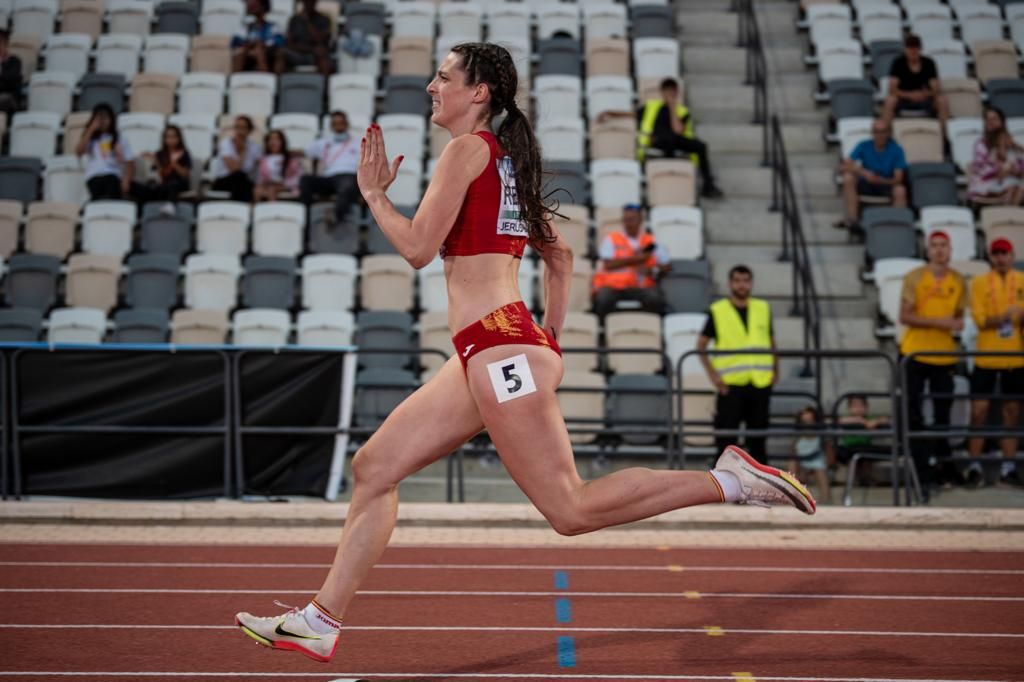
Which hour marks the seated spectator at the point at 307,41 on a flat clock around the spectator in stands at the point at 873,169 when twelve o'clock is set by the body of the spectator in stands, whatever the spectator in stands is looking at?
The seated spectator is roughly at 3 o'clock from the spectator in stands.

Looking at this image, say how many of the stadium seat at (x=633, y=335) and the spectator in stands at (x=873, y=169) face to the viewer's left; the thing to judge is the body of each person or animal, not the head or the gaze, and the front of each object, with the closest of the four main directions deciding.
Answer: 0

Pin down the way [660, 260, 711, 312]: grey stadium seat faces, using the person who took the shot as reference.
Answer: facing the viewer

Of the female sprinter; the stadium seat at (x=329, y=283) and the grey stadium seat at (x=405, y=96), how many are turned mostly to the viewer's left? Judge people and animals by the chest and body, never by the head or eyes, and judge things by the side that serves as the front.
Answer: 1

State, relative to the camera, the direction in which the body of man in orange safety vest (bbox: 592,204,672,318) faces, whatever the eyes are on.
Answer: toward the camera

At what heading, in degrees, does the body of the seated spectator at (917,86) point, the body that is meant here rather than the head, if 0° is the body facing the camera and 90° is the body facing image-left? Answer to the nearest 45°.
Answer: approximately 0°

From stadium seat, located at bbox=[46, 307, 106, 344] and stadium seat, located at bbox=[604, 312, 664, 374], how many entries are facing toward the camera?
2

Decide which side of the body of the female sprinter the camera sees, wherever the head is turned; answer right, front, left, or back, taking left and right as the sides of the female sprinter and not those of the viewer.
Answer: left

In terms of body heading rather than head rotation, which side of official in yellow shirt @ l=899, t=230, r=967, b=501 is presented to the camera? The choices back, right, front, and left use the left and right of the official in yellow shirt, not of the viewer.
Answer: front

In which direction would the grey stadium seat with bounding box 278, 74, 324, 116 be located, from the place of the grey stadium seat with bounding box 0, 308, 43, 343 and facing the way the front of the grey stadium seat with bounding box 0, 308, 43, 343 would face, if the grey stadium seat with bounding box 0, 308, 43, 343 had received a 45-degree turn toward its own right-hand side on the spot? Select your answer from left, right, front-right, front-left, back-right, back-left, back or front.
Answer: back

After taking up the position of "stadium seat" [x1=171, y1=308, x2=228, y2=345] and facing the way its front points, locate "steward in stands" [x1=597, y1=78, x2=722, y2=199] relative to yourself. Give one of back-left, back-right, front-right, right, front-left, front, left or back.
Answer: left

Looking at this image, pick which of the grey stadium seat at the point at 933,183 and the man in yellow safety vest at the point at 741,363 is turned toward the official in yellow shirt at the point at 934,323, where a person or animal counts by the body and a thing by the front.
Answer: the grey stadium seat

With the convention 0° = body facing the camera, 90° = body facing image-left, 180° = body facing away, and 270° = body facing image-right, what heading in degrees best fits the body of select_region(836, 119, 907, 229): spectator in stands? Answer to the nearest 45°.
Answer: approximately 0°
